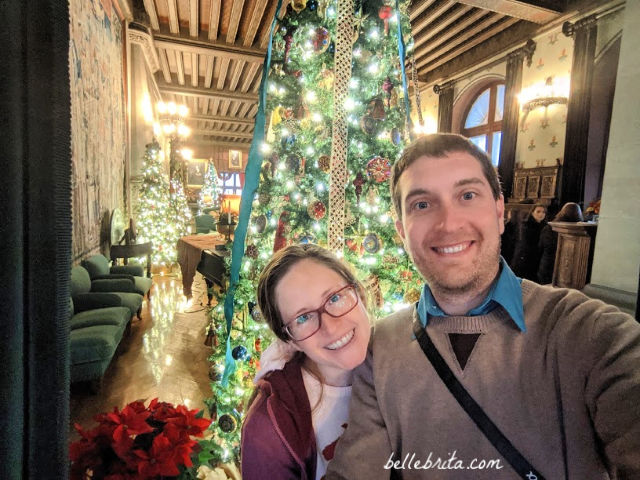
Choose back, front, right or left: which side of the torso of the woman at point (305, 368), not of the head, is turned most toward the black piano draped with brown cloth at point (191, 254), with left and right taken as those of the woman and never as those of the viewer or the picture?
back

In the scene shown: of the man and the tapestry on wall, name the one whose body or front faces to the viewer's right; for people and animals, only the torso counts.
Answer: the tapestry on wall

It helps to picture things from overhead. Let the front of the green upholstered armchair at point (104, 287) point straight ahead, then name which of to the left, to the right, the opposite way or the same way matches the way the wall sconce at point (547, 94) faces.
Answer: the opposite way

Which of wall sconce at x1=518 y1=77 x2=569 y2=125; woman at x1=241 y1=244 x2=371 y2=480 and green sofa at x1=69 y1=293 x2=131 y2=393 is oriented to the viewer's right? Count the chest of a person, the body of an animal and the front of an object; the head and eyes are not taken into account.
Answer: the green sofa

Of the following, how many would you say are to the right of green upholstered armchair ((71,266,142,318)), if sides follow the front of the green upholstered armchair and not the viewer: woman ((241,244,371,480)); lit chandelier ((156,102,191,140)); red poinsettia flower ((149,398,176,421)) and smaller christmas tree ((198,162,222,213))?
2

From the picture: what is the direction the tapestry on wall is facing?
to the viewer's right

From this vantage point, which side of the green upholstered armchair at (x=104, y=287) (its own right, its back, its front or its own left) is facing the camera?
right

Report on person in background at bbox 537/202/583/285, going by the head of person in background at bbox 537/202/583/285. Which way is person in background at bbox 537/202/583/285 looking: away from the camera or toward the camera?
away from the camera
